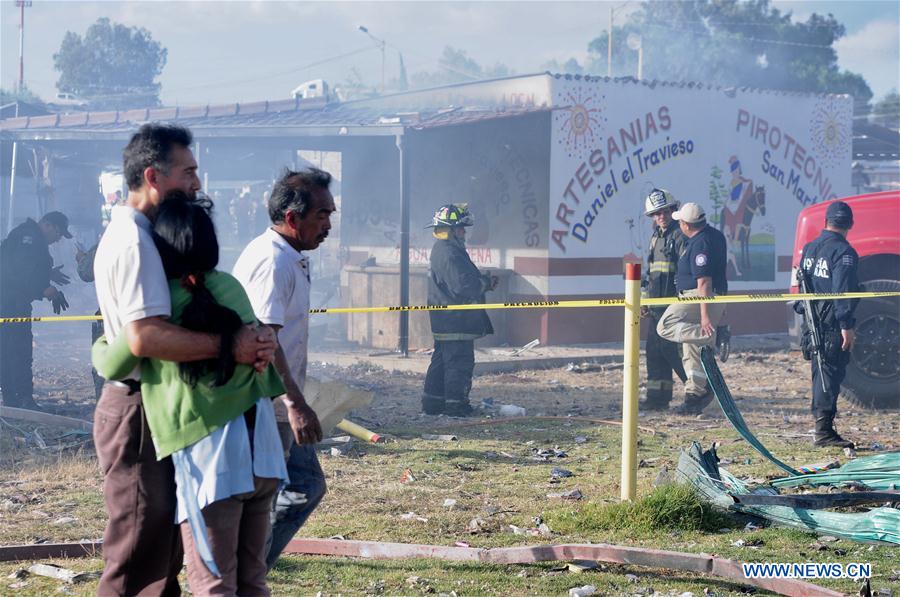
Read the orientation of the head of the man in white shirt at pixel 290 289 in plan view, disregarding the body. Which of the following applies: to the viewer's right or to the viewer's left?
to the viewer's right

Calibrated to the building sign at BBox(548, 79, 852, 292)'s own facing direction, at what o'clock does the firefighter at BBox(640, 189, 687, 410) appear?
The firefighter is roughly at 12 o'clock from the building sign.

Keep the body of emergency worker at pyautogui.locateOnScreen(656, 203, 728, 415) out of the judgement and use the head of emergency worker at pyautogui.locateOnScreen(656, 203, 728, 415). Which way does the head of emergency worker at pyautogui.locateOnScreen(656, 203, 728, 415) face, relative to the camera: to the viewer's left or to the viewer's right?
to the viewer's left

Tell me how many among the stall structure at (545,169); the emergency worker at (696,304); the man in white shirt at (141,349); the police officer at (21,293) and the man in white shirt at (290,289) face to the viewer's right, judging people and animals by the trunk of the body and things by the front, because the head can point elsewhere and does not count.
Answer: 3

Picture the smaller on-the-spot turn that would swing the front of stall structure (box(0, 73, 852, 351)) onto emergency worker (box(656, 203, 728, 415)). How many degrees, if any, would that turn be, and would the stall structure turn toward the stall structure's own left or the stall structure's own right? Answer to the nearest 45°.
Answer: approximately 45° to the stall structure's own left

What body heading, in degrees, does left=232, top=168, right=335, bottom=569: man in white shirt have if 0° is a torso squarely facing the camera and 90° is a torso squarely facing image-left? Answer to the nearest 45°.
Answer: approximately 270°

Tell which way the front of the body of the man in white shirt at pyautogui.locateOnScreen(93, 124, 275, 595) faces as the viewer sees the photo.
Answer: to the viewer's right

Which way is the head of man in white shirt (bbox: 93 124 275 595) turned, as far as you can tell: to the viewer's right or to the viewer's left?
to the viewer's right
